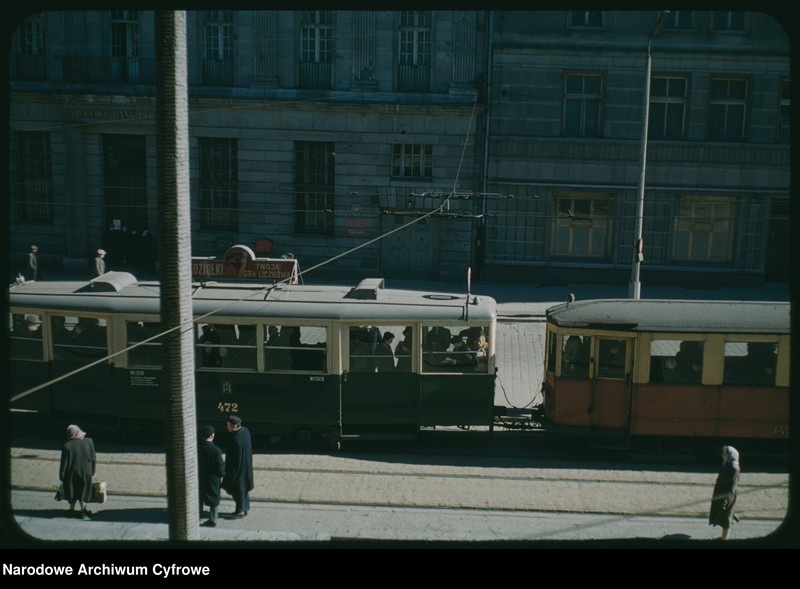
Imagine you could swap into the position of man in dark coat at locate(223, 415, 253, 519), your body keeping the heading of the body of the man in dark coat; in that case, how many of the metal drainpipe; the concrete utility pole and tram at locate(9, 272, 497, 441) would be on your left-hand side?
1

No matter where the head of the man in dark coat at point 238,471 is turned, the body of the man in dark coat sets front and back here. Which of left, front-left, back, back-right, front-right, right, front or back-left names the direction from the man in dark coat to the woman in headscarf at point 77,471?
front

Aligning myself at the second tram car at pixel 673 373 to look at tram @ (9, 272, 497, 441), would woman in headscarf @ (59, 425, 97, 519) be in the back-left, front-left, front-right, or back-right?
front-left

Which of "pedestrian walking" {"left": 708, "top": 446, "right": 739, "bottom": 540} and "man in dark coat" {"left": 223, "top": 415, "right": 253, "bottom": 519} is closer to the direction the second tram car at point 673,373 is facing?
the man in dark coat

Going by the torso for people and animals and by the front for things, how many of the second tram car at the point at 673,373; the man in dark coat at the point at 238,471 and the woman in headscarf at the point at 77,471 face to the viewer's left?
2

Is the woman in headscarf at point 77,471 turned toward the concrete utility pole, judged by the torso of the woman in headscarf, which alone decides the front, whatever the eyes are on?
no

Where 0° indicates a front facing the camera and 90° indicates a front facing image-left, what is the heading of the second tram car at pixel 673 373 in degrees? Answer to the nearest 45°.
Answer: approximately 90°

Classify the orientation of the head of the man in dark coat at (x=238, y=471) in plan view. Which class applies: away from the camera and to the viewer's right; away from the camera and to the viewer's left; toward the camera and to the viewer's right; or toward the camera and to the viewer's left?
toward the camera and to the viewer's left

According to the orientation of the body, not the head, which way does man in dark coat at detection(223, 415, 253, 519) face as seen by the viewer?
to the viewer's left

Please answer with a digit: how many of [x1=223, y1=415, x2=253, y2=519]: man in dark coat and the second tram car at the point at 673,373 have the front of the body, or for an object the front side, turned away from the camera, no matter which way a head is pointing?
0

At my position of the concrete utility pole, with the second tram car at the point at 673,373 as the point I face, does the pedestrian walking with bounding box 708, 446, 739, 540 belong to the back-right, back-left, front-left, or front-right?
front-right

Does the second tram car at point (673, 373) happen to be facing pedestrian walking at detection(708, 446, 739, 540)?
no

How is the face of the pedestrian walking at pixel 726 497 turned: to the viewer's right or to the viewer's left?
to the viewer's left
